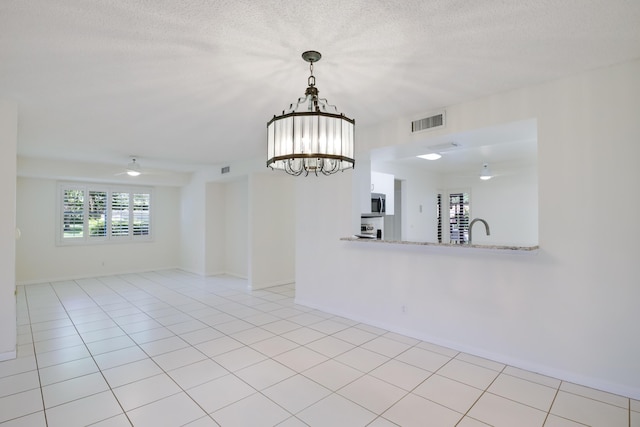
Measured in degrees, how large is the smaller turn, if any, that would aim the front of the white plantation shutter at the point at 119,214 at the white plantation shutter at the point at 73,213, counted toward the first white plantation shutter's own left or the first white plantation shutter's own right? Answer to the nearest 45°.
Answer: approximately 90° to the first white plantation shutter's own right

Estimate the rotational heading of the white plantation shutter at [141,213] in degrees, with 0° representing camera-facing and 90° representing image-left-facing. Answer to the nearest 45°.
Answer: approximately 0°

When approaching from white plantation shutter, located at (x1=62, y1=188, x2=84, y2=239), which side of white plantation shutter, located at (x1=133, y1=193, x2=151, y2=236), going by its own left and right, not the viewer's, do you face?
right

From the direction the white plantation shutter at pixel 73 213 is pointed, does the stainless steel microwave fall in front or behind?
in front

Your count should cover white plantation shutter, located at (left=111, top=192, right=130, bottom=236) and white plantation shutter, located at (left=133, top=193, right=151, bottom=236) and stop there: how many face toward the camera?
2

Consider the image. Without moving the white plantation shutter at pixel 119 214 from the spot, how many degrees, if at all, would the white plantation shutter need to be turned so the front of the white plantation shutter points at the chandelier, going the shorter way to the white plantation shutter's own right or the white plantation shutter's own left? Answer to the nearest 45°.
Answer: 0° — it already faces it

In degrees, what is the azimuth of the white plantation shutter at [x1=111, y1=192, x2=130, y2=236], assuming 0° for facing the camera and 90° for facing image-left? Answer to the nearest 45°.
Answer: approximately 0°

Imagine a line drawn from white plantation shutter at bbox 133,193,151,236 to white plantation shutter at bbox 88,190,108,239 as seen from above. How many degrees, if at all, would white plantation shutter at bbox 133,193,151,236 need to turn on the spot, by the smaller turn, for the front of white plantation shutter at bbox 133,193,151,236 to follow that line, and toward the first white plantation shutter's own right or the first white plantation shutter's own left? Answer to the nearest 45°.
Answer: approximately 90° to the first white plantation shutter's own right
